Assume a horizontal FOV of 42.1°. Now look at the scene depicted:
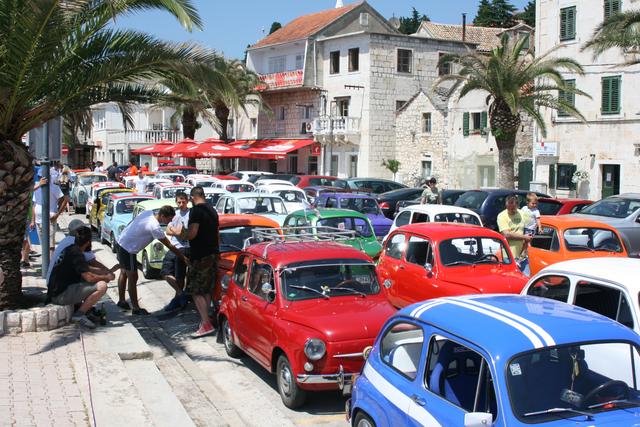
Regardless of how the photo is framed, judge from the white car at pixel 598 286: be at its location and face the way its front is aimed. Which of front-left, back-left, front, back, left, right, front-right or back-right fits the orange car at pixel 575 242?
back-left

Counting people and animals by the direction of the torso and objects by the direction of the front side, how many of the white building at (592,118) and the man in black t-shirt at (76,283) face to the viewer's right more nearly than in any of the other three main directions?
1

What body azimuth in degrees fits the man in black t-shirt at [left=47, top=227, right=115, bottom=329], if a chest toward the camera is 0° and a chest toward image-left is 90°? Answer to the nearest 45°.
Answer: approximately 270°

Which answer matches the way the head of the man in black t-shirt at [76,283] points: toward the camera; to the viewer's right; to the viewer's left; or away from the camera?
to the viewer's right

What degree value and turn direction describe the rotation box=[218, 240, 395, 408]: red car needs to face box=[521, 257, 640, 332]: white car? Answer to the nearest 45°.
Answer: approximately 45° to its left

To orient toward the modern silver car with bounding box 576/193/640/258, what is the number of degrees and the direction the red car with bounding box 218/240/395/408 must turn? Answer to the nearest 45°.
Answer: approximately 90° to its left

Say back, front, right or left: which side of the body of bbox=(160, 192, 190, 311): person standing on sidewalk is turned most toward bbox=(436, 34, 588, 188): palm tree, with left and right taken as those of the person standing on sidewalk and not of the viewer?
back
